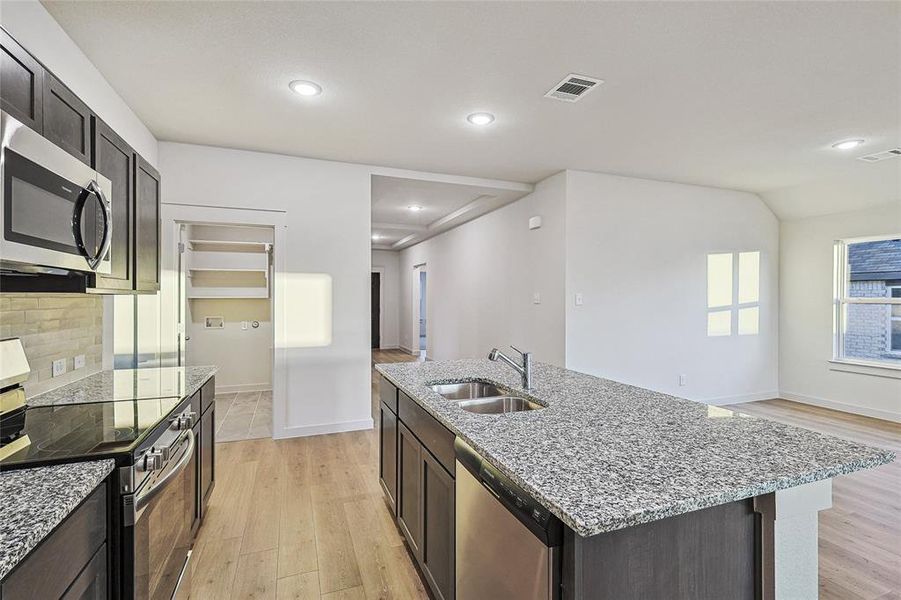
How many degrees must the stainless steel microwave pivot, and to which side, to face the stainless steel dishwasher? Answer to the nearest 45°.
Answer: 0° — it already faces it

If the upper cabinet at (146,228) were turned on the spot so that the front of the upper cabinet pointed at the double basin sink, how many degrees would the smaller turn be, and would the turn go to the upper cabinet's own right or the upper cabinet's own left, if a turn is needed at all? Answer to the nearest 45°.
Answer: approximately 45° to the upper cabinet's own right

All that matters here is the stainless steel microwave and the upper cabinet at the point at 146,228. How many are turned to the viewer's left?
0

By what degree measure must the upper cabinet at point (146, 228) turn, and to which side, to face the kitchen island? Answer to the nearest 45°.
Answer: approximately 45° to its right

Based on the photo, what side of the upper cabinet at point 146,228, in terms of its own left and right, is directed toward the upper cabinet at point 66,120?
right

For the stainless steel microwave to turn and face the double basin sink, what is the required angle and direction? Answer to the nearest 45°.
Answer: approximately 45° to its left

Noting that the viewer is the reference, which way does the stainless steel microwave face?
facing the viewer and to the right of the viewer

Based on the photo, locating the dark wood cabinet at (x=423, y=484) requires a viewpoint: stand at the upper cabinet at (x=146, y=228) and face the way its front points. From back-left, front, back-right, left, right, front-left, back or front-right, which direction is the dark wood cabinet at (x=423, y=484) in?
front-right

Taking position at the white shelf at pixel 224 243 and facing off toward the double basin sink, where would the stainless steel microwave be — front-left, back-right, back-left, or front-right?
front-right

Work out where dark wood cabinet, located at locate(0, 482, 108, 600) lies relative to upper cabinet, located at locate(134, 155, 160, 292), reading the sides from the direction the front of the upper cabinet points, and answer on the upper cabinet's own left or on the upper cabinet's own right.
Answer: on the upper cabinet's own right

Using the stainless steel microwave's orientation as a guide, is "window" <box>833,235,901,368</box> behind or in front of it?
in front

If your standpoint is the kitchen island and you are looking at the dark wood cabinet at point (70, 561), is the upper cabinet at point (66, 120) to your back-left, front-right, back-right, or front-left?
front-right

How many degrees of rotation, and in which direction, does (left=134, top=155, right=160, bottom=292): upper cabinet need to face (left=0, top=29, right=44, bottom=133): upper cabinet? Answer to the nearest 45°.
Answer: approximately 90° to its right

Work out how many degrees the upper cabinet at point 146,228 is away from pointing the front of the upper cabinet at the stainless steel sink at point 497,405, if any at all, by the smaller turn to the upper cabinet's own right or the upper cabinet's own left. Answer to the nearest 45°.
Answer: approximately 45° to the upper cabinet's own right

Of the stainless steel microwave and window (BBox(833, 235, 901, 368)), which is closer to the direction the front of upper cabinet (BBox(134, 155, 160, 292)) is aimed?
the window

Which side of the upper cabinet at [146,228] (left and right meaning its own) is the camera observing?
right
